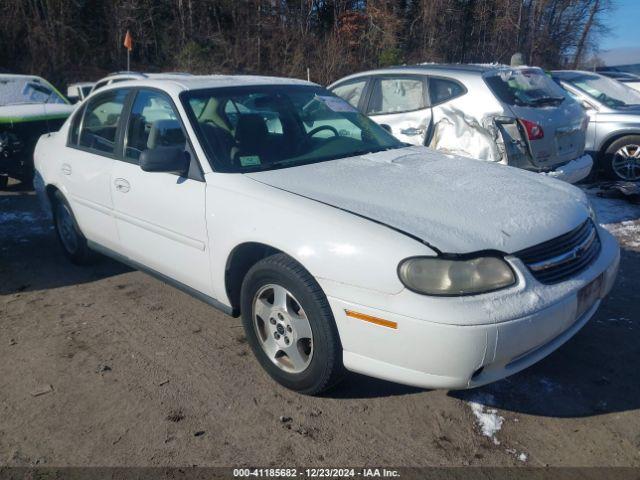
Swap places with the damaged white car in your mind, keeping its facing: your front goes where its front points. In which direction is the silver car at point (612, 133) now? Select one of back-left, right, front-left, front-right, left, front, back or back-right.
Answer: right

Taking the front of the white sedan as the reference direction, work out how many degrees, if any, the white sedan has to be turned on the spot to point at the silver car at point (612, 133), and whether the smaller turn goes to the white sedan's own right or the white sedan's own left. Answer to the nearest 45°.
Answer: approximately 90° to the white sedan's own left

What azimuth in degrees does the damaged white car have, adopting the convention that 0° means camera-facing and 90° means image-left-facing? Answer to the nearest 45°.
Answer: approximately 135°

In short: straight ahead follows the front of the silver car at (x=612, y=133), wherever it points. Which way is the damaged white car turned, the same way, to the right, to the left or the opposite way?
the opposite way

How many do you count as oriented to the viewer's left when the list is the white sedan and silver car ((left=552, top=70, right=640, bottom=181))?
0

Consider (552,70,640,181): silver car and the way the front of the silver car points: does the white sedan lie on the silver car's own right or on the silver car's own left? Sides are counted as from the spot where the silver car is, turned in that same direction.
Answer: on the silver car's own right

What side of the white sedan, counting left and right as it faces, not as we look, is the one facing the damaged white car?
left

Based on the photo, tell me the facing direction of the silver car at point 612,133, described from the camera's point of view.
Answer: facing the viewer and to the right of the viewer

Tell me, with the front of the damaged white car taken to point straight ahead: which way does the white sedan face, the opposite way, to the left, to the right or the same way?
the opposite way
